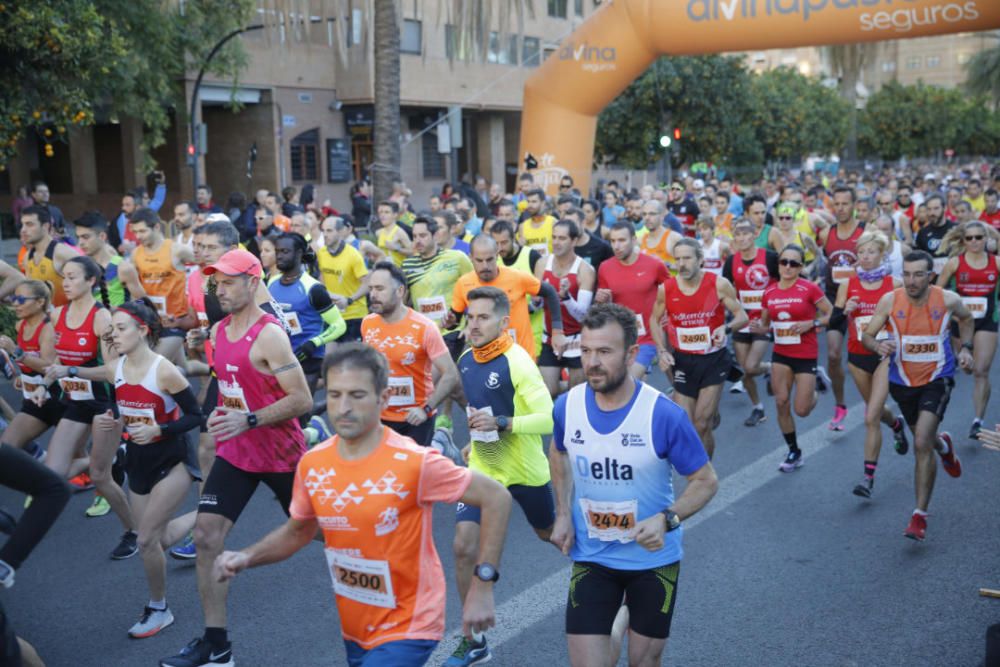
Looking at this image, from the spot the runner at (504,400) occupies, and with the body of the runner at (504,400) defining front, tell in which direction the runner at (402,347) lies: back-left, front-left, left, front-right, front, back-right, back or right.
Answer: right

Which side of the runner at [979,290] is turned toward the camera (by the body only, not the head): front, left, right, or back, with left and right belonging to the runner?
front

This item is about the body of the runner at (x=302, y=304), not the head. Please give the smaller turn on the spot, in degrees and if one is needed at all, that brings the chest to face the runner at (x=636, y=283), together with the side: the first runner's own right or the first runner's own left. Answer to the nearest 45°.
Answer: approximately 135° to the first runner's own left

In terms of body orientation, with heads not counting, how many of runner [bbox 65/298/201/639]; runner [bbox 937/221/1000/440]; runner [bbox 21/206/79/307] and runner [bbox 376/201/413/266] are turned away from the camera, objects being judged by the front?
0

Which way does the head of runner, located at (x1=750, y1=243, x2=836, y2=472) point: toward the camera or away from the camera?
toward the camera

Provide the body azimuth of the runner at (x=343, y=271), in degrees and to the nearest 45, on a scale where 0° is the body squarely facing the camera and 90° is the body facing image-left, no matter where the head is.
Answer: approximately 45°

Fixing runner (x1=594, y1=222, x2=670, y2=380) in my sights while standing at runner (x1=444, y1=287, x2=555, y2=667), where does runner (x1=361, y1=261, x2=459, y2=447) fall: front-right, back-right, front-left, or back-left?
front-left

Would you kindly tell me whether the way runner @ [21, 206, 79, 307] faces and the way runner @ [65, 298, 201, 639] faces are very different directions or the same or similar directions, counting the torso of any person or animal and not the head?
same or similar directions

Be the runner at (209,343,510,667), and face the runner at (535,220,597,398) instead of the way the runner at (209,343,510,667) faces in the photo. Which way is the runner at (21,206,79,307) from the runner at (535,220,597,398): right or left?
left

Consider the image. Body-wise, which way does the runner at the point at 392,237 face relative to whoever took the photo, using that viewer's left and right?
facing the viewer and to the left of the viewer

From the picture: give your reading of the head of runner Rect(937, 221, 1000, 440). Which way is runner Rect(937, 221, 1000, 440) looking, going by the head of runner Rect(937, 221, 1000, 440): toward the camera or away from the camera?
toward the camera

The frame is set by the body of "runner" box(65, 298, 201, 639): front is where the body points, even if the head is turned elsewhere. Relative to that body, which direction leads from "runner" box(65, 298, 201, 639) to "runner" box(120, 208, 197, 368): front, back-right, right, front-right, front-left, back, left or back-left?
back-right

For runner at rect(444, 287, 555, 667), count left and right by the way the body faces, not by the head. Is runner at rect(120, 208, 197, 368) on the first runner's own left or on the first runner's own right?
on the first runner's own right

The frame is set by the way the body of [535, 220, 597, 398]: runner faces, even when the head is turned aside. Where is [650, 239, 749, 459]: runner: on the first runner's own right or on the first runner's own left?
on the first runner's own left

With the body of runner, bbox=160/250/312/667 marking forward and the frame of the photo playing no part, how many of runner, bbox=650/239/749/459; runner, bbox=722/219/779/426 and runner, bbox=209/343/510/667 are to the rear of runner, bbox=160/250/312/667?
2

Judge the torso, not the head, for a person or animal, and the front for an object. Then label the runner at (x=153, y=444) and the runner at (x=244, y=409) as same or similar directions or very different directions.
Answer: same or similar directions

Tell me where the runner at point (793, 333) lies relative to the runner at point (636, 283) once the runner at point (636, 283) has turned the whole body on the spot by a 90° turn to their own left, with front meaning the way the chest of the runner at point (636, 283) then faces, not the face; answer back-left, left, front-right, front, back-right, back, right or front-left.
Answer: front-left

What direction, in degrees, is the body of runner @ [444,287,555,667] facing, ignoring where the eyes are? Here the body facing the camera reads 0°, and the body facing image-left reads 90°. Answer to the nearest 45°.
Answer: approximately 45°

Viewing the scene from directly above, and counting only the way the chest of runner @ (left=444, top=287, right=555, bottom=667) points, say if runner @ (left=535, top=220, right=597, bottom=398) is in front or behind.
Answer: behind
